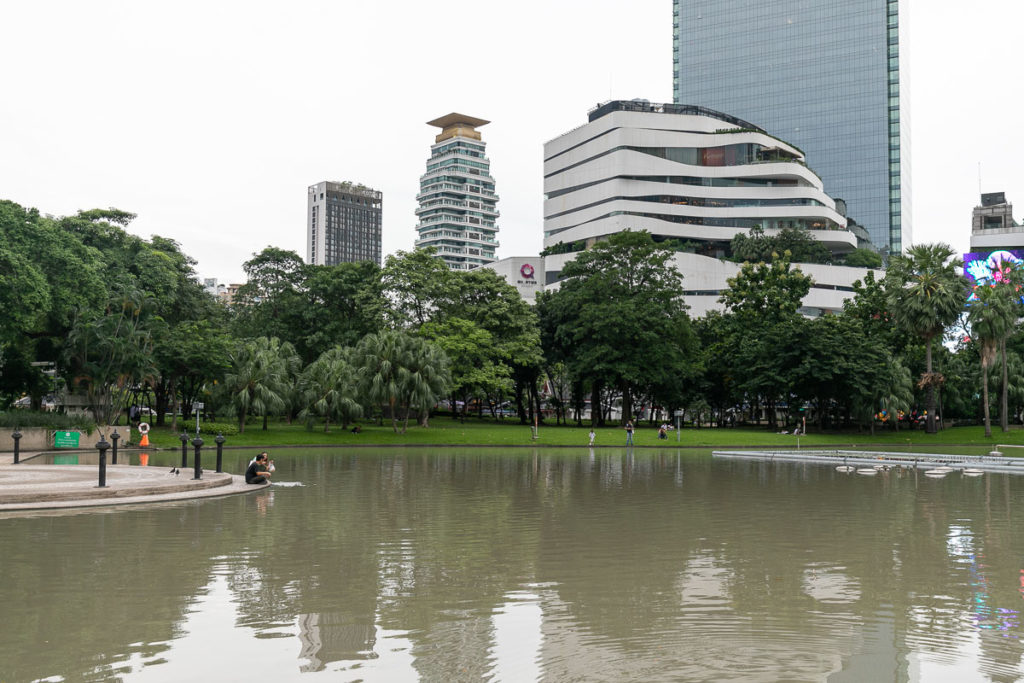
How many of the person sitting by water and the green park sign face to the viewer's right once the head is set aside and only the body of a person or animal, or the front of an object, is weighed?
1

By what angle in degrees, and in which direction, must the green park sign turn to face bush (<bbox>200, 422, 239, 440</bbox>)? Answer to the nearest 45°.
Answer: approximately 135° to its left

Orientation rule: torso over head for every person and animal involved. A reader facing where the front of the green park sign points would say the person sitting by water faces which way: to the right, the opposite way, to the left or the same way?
to the left

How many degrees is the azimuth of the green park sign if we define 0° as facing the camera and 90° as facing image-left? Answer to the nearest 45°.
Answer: approximately 0°

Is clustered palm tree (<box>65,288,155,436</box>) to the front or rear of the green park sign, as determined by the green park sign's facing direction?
to the rear

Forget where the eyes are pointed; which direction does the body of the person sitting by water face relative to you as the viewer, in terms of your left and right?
facing to the right of the viewer

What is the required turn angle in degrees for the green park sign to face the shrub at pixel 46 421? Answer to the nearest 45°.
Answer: approximately 135° to its right

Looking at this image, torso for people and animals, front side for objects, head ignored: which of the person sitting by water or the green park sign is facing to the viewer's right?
the person sitting by water

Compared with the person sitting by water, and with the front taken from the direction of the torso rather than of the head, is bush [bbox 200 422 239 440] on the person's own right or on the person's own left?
on the person's own left
